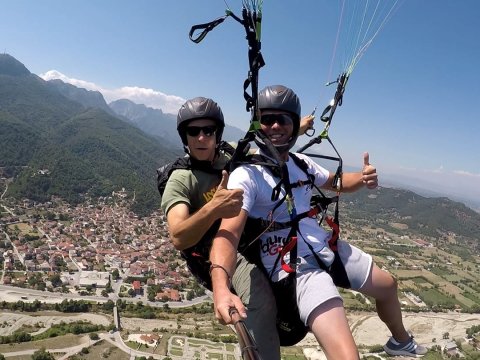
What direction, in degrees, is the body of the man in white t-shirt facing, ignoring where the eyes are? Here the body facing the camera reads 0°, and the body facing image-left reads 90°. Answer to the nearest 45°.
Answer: approximately 315°
